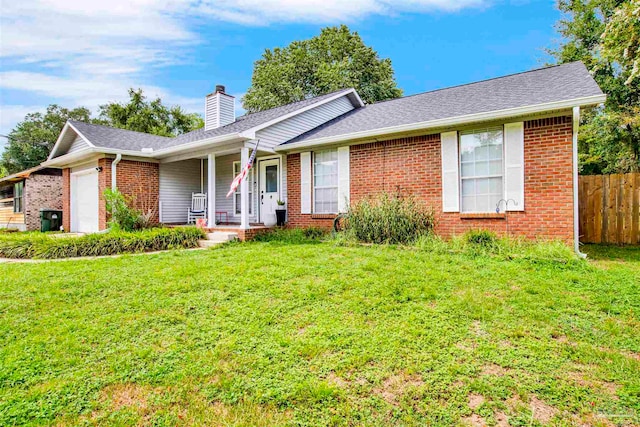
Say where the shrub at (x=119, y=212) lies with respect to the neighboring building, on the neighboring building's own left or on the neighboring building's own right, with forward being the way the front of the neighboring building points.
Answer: on the neighboring building's own left

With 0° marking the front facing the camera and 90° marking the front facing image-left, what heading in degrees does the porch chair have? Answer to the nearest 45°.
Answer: approximately 45°

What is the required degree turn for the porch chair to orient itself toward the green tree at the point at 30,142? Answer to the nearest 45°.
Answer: approximately 90° to its right

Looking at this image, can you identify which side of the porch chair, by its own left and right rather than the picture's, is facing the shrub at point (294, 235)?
left

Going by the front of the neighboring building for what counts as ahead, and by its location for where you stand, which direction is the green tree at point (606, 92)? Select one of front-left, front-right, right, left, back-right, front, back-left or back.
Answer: left

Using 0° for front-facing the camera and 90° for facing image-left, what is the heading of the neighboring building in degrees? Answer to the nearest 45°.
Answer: approximately 45°

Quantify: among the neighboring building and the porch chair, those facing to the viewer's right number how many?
0

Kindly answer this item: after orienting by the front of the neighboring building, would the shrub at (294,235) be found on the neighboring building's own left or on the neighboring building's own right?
on the neighboring building's own left

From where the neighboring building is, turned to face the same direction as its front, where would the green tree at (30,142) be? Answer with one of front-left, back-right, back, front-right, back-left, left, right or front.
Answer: back-right

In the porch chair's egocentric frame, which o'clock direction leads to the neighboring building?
The neighboring building is roughly at 3 o'clock from the porch chair.

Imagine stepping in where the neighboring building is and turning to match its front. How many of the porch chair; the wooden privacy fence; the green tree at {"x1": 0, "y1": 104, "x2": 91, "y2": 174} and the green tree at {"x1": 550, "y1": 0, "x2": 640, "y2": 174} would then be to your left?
3

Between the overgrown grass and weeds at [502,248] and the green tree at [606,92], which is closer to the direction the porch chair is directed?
the overgrown grass and weeds

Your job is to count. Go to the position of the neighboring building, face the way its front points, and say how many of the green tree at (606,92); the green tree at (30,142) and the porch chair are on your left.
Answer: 2

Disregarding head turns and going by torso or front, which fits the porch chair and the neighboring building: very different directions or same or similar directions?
same or similar directions

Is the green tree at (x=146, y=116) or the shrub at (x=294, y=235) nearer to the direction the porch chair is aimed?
the shrub

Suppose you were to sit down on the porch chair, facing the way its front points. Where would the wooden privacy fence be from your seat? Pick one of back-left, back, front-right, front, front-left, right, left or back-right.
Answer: left

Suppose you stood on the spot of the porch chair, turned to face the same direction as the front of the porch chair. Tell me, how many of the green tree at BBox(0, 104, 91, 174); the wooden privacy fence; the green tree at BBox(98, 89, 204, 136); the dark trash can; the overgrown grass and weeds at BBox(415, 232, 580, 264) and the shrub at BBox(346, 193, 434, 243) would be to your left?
3

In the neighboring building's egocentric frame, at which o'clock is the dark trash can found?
The dark trash can is roughly at 10 o'clock from the neighboring building.

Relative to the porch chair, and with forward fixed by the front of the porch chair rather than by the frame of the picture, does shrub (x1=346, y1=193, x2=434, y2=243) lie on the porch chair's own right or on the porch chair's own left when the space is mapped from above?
on the porch chair's own left

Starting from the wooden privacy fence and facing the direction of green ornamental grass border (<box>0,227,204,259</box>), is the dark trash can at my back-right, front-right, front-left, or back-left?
front-right
